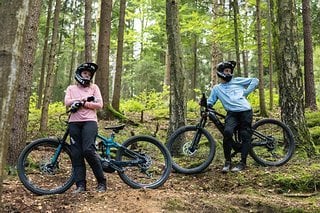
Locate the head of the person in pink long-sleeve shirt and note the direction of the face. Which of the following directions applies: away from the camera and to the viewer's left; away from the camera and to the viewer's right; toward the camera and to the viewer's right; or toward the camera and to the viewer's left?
toward the camera and to the viewer's right

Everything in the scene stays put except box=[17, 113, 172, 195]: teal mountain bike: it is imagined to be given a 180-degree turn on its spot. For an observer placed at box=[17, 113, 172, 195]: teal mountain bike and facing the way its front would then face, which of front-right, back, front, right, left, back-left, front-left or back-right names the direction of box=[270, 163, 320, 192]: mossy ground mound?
front

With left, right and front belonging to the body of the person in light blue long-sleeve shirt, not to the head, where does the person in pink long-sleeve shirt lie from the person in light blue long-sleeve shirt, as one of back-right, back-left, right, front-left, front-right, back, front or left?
front-right

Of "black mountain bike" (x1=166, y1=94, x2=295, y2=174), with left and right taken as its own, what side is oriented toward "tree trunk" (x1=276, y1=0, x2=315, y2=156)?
back

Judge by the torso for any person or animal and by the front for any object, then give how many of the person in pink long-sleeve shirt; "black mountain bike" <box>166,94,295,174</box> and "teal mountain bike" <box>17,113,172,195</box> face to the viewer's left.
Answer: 2

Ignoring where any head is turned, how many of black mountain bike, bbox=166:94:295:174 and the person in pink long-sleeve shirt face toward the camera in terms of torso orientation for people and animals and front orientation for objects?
1

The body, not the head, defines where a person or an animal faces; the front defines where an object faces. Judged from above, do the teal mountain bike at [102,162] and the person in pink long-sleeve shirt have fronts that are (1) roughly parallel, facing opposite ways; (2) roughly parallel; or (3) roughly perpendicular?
roughly perpendicular

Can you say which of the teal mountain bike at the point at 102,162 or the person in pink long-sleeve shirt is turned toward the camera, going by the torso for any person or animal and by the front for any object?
the person in pink long-sleeve shirt

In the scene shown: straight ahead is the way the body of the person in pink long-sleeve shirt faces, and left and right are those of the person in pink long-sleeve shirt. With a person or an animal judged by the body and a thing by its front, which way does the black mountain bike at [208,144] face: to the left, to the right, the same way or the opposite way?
to the right

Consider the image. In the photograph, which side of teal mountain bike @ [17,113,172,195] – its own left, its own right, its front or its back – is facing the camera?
left

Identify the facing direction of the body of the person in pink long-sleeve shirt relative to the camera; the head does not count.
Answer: toward the camera

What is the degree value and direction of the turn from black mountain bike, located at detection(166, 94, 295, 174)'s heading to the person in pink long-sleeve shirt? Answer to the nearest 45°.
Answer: approximately 45° to its left

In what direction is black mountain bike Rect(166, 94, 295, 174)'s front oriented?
to the viewer's left

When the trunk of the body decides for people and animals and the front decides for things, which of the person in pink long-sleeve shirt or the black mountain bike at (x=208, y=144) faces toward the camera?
the person in pink long-sleeve shirt

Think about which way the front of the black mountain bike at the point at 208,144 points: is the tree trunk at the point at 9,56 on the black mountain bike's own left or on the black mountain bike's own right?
on the black mountain bike's own left

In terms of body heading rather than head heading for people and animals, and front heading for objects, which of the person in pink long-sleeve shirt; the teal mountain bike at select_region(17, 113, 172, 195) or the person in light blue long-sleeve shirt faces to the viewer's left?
the teal mountain bike

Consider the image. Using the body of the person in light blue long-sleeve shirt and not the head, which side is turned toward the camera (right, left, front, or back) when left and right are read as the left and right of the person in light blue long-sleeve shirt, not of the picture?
front
